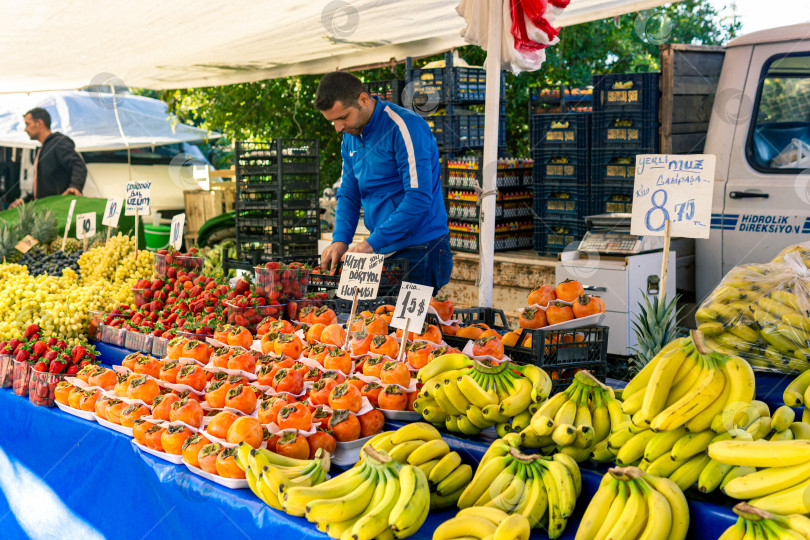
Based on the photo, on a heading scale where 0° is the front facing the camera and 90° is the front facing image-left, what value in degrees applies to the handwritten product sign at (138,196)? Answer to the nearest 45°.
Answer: approximately 0°

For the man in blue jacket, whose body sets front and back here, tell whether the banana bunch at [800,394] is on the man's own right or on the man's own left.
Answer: on the man's own left

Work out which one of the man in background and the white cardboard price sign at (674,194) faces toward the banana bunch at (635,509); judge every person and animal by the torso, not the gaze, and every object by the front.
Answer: the white cardboard price sign

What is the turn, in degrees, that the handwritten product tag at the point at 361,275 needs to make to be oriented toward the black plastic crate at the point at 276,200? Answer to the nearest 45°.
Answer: approximately 180°
